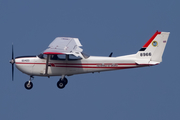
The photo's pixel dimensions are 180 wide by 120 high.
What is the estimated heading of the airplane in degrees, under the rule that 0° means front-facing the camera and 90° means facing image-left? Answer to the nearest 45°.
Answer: approximately 90°
